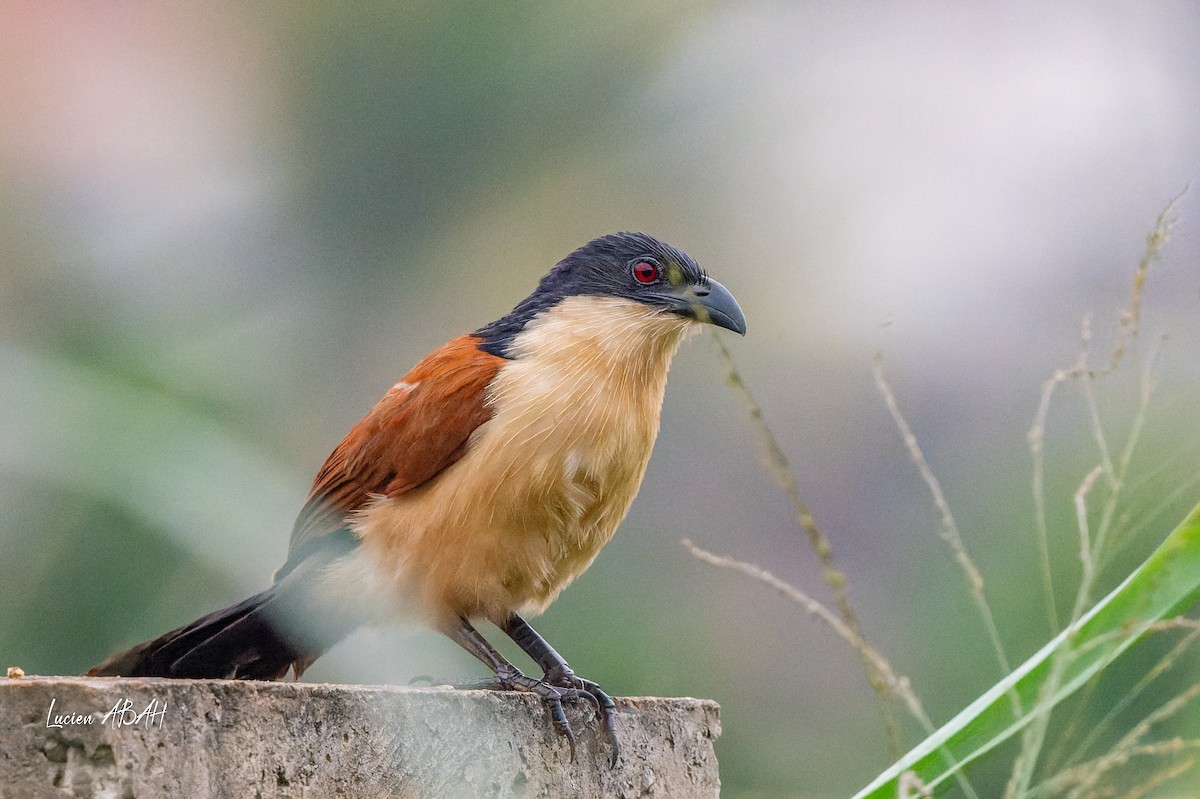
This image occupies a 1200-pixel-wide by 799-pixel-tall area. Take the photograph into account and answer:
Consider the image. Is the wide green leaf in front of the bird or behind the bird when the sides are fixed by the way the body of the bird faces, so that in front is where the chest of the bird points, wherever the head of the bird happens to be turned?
in front

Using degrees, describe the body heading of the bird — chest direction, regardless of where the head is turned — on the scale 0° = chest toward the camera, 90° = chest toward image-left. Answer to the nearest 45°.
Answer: approximately 315°
